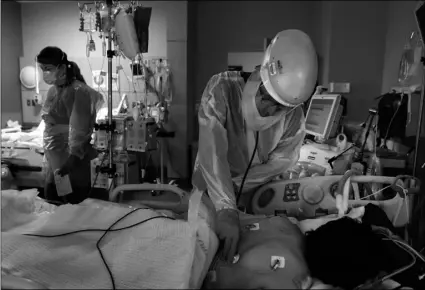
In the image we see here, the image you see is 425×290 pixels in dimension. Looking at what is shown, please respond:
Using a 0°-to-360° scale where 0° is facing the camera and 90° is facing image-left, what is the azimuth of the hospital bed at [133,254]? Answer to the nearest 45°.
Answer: approximately 90°

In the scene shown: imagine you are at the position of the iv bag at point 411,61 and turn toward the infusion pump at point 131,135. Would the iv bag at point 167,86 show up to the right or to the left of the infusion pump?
right

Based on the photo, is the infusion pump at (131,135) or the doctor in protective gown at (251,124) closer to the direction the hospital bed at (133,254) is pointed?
the infusion pump

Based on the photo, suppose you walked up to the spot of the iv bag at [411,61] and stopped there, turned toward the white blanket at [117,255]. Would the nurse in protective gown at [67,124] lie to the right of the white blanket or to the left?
right

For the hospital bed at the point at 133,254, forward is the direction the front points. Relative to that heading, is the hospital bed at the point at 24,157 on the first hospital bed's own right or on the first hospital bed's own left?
on the first hospital bed's own right

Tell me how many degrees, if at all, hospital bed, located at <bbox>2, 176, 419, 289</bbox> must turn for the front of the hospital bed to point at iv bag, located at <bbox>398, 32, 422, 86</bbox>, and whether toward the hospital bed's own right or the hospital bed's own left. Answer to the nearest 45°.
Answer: approximately 135° to the hospital bed's own right

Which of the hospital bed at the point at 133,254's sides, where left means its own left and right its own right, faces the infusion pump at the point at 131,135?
right

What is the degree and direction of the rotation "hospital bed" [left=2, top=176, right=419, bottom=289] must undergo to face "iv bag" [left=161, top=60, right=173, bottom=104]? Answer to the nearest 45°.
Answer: approximately 90° to its right

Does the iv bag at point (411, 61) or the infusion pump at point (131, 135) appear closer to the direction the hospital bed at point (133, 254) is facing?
the infusion pump
